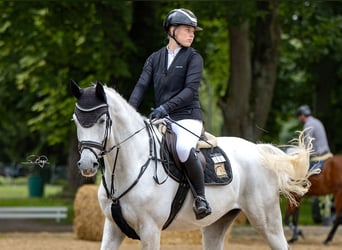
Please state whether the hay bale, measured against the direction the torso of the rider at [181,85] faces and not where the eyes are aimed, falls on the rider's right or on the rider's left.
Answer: on the rider's right

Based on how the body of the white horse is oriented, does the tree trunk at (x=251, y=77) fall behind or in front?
behind

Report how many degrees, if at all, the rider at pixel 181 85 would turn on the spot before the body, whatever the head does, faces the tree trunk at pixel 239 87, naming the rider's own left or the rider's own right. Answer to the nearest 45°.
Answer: approximately 135° to the rider's own right

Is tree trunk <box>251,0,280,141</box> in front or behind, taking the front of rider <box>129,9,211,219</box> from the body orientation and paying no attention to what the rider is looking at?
behind

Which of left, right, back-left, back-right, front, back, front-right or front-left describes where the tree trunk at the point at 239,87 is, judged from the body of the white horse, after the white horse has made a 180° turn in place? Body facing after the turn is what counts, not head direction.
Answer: front-left

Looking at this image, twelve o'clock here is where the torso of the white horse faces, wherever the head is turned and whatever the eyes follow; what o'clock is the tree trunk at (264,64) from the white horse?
The tree trunk is roughly at 5 o'clock from the white horse.

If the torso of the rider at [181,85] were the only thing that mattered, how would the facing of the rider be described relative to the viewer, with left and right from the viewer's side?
facing the viewer and to the left of the viewer
